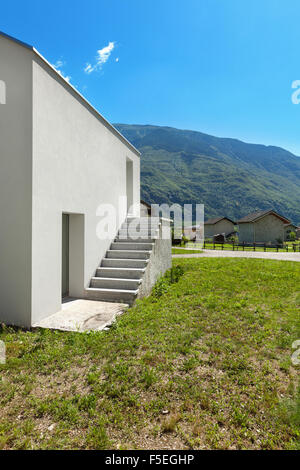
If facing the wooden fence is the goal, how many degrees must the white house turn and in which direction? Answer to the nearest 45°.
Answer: approximately 45° to its left

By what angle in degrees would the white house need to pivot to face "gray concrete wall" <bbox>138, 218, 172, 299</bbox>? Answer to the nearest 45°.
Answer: approximately 45° to its left

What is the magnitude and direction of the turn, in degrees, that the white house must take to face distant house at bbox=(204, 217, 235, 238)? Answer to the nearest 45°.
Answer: approximately 45° to its left

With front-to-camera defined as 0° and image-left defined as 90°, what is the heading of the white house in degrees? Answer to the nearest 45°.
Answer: approximately 270°
